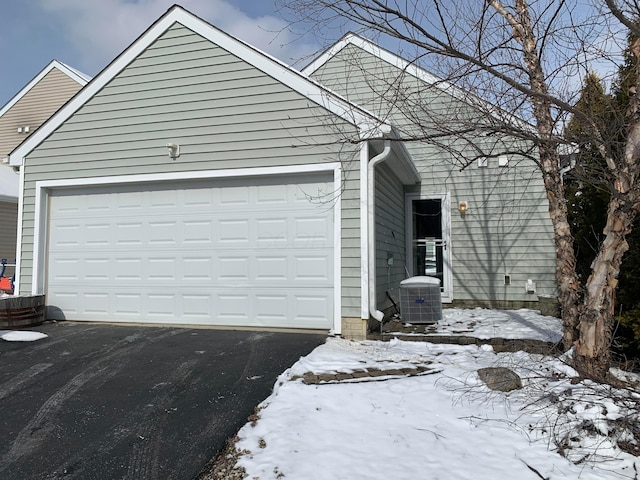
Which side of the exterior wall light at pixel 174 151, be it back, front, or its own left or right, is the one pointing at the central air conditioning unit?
left

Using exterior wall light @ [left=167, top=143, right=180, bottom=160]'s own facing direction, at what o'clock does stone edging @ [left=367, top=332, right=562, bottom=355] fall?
The stone edging is roughly at 10 o'clock from the exterior wall light.

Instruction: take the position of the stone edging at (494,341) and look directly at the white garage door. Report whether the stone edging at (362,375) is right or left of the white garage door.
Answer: left

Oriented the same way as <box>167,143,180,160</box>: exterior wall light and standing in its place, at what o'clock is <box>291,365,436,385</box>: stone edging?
The stone edging is roughly at 11 o'clock from the exterior wall light.

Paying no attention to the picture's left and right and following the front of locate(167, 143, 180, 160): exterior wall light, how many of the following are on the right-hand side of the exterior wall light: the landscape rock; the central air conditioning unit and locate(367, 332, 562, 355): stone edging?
0

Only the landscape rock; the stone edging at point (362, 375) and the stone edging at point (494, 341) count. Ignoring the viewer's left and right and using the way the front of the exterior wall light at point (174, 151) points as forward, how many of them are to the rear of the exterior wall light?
0

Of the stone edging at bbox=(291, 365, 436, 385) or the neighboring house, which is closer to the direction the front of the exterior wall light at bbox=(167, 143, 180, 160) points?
the stone edging

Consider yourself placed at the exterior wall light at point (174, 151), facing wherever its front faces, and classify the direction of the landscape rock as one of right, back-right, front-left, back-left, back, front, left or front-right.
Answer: front-left

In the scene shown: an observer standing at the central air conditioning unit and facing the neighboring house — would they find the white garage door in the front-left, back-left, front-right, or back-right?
front-left

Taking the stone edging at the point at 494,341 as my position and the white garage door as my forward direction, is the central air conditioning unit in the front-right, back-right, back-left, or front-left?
front-right

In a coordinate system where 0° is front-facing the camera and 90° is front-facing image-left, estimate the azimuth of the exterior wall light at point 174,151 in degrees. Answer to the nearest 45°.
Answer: approximately 0°

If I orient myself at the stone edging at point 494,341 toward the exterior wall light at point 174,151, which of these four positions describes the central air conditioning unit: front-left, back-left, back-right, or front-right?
front-right

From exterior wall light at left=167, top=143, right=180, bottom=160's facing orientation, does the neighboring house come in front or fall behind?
behind
